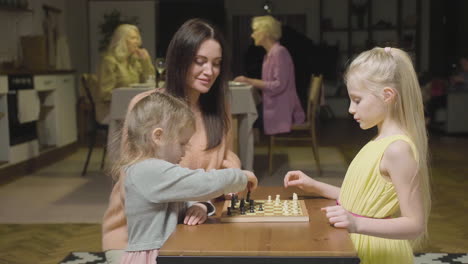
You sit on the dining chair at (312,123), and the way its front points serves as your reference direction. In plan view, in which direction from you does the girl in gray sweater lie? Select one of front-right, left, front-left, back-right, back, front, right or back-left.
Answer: left

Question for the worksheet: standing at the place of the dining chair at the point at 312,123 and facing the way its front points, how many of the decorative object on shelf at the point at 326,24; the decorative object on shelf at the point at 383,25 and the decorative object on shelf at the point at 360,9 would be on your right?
3

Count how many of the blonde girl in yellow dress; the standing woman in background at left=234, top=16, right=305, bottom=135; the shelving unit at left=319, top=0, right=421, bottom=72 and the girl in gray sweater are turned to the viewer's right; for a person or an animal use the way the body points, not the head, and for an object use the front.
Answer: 1

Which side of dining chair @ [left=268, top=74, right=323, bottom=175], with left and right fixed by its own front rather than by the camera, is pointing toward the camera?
left

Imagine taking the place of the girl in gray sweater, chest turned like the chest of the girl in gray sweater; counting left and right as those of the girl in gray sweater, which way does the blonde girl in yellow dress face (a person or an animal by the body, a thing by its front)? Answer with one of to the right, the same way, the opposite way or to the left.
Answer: the opposite way

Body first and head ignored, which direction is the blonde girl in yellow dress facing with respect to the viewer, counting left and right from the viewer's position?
facing to the left of the viewer

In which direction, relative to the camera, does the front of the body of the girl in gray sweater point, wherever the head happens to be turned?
to the viewer's right

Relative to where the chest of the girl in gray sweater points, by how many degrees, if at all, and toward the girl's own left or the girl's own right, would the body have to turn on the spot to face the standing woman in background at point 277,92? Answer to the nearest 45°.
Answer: approximately 90° to the girl's own left

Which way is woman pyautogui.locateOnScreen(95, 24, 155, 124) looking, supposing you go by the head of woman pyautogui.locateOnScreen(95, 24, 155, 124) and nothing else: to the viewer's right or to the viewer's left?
to the viewer's right

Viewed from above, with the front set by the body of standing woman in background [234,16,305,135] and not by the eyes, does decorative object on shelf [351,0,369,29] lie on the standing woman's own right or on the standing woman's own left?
on the standing woman's own right

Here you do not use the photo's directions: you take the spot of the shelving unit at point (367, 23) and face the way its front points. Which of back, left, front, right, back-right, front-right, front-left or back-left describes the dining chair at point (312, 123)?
front

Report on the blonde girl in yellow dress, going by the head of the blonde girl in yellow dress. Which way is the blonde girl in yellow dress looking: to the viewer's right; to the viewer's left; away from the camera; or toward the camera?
to the viewer's left

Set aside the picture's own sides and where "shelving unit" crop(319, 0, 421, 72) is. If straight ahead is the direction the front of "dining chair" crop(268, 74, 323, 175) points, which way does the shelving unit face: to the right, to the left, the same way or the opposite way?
to the left

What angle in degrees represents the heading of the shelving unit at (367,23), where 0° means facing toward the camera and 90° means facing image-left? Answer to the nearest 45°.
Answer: approximately 0°

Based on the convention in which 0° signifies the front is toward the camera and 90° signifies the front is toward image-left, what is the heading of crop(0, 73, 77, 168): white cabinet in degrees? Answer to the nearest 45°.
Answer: approximately 315°

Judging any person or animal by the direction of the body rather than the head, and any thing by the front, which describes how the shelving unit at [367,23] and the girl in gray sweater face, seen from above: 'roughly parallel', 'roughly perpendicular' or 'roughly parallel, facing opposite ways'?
roughly perpendicular

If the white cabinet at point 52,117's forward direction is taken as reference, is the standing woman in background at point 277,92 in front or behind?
in front

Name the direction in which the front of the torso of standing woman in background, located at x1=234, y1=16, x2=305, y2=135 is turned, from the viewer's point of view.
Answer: to the viewer's left
